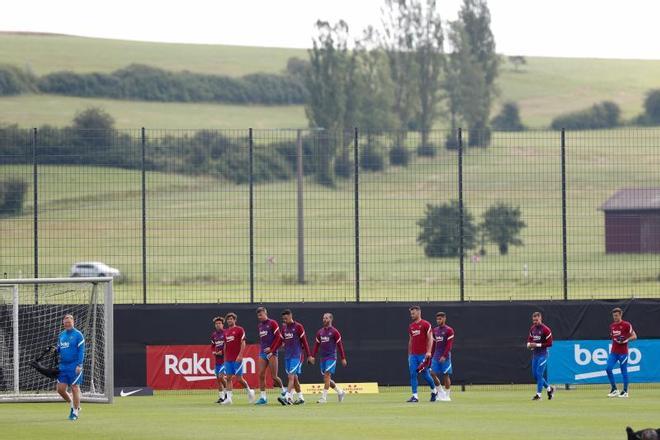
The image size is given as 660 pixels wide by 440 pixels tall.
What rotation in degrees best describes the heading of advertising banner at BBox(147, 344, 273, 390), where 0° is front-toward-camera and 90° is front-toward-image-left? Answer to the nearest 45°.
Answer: approximately 0°

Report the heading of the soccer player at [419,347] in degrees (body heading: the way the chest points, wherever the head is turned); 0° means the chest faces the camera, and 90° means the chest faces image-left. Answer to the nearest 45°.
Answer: approximately 45°

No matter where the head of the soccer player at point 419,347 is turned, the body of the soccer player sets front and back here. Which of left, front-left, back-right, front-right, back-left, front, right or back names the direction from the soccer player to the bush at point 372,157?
back-right

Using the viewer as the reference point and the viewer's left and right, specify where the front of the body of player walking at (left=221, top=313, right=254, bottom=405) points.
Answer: facing the viewer and to the left of the viewer

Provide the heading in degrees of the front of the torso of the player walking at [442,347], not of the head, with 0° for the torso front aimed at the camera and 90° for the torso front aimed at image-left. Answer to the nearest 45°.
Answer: approximately 45°

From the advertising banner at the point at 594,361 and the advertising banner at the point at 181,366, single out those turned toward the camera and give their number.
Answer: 2

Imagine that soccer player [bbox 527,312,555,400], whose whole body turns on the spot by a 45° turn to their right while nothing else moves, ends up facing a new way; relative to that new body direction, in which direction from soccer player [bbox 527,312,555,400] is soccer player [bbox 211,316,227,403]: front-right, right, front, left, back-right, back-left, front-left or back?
front

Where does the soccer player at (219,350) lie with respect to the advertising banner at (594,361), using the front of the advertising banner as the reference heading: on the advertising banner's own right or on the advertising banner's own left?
on the advertising banner's own right

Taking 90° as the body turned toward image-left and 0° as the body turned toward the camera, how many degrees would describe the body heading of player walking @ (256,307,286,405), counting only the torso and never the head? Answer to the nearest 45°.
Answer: approximately 45°
